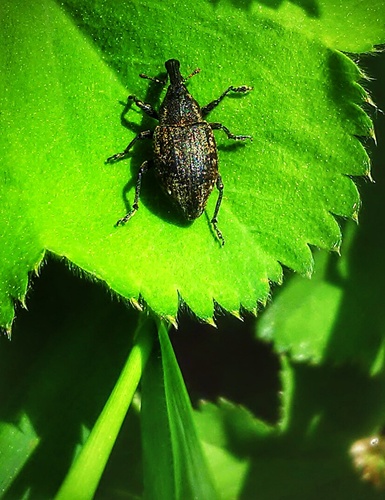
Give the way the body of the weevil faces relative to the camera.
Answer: away from the camera
